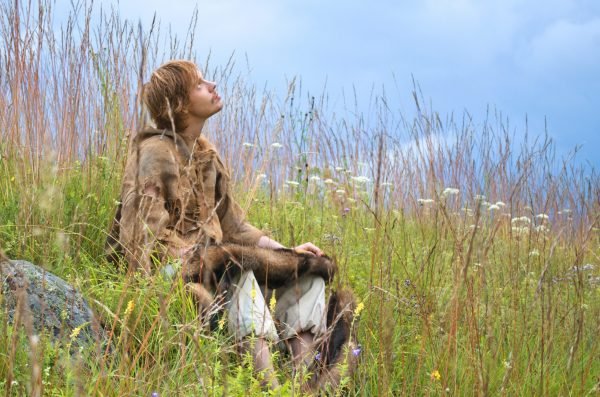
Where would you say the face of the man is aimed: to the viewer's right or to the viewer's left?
to the viewer's right

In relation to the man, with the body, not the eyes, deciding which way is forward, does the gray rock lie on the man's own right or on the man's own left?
on the man's own right

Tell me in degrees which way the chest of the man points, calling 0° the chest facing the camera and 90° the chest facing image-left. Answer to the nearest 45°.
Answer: approximately 315°
